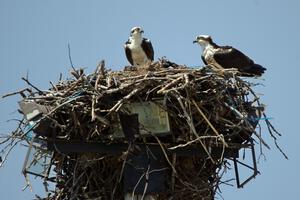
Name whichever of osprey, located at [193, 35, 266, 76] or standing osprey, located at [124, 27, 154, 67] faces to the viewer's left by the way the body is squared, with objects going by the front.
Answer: the osprey

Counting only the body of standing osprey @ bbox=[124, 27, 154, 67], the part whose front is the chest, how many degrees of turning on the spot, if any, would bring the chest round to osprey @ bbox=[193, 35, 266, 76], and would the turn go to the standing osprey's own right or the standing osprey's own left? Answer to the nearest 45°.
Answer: approximately 45° to the standing osprey's own left

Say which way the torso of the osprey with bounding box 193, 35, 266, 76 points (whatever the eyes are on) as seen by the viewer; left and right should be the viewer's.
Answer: facing to the left of the viewer

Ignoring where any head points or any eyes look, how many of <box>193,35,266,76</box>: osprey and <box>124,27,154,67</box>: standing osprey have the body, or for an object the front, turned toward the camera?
1

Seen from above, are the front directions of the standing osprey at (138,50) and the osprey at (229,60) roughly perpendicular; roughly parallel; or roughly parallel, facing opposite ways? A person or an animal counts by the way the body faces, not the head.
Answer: roughly perpendicular

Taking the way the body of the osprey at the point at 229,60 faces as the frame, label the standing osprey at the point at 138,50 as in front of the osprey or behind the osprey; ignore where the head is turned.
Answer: in front

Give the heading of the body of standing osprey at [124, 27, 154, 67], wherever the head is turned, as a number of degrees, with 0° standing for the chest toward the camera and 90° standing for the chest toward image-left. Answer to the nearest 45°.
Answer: approximately 0°
